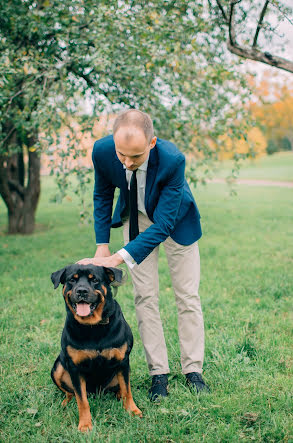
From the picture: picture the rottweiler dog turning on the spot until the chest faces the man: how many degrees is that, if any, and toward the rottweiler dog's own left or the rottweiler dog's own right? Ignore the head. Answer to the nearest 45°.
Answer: approximately 135° to the rottweiler dog's own left

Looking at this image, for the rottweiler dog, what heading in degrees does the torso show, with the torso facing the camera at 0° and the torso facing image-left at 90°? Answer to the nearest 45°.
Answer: approximately 0°

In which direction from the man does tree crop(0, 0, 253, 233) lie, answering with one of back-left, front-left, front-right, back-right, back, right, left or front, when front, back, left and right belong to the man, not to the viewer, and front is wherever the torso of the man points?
back-right

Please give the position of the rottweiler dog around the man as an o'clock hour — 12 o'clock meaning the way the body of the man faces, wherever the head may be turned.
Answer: The rottweiler dog is roughly at 12 o'clock from the man.

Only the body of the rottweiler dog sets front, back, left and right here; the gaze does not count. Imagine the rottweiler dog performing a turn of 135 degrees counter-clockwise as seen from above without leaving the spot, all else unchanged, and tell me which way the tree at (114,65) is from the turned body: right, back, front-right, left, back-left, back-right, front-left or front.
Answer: front-left

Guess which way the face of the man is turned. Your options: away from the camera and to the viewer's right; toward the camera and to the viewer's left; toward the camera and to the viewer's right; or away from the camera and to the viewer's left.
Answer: toward the camera and to the viewer's left

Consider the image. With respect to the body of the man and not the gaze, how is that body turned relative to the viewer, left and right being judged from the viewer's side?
facing the viewer and to the left of the viewer

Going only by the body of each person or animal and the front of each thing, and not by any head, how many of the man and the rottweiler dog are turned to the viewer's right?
0
